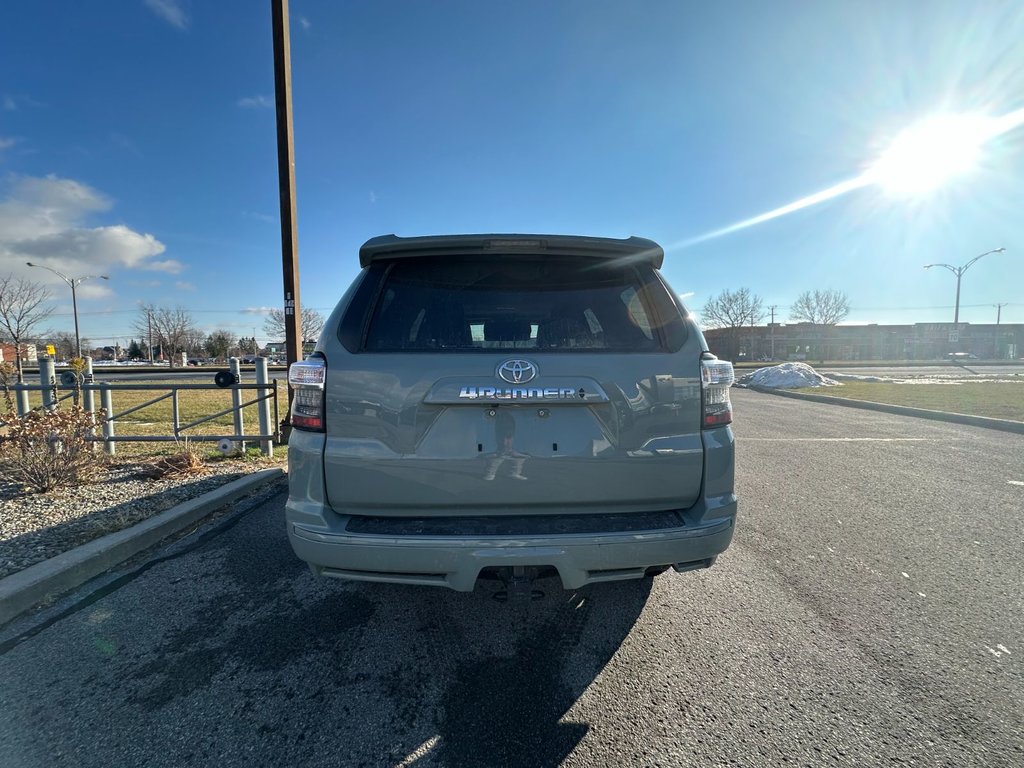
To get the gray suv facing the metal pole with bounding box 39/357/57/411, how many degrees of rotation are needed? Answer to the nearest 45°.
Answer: approximately 45° to its left

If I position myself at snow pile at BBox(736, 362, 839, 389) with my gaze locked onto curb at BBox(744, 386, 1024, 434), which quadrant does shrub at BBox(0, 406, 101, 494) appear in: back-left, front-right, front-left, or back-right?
front-right

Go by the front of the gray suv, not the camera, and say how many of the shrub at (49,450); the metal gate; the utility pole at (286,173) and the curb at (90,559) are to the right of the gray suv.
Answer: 0

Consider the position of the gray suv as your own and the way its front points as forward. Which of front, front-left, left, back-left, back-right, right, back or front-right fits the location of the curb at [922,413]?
front-right

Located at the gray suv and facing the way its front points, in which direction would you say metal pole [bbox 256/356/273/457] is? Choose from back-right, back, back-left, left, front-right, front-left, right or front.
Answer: front-left

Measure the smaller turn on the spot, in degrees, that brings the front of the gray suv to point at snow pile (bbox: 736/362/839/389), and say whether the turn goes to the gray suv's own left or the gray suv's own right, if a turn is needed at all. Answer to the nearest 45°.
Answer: approximately 45° to the gray suv's own right

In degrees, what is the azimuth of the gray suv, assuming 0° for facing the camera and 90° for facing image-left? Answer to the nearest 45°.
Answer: approximately 180°

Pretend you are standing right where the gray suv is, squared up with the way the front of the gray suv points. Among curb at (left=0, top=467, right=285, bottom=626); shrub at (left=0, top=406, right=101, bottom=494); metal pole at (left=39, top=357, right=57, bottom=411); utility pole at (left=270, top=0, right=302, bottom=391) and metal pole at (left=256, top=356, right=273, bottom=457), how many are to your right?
0

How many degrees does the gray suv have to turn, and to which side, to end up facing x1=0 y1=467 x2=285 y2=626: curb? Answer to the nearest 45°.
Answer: approximately 90° to its left

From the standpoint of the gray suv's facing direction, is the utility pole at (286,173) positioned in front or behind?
in front

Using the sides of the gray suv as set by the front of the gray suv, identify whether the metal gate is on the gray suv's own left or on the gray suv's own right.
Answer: on the gray suv's own left

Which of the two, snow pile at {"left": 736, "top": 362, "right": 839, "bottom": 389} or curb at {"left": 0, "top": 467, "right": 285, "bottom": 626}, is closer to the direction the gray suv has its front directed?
the snow pile

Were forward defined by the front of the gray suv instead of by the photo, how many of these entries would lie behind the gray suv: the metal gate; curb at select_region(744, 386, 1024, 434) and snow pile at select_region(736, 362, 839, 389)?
0
